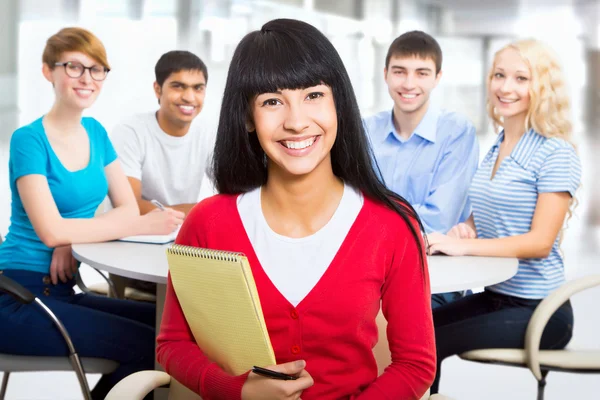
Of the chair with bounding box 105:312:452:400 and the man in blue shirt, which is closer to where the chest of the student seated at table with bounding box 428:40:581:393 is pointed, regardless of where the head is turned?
the chair

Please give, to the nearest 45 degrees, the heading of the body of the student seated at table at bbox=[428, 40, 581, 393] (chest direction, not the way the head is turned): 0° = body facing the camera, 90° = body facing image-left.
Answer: approximately 45°

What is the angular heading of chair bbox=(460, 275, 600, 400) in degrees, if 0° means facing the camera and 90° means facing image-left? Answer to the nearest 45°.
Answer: approximately 90°

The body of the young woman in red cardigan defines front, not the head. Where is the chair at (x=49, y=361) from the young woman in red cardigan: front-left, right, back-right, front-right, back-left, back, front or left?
back-right

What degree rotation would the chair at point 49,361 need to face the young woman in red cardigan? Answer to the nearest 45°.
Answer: approximately 45° to its right

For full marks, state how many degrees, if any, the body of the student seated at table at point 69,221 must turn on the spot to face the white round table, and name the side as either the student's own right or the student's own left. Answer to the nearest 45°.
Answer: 0° — they already face it

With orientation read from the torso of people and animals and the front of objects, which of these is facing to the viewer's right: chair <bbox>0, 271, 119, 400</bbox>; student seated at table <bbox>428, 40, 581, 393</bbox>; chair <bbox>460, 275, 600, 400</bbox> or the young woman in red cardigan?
chair <bbox>0, 271, 119, 400</bbox>

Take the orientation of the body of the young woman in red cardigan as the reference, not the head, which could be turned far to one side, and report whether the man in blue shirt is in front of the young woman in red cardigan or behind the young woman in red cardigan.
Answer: behind

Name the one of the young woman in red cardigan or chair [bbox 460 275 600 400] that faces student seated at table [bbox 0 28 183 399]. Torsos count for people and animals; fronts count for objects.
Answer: the chair

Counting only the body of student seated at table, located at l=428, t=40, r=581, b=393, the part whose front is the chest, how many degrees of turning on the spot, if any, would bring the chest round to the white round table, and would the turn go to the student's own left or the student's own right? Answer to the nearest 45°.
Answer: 0° — they already face it

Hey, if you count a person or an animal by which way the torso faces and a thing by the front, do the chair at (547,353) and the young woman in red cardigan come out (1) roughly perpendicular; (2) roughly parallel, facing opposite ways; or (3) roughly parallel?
roughly perpendicular

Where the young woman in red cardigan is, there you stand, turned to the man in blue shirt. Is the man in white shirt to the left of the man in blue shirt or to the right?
left

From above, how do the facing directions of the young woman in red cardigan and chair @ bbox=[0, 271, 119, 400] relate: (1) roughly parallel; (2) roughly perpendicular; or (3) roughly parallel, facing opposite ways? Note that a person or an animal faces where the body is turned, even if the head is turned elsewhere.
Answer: roughly perpendicular

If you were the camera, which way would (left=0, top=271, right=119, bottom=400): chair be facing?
facing to the right of the viewer
